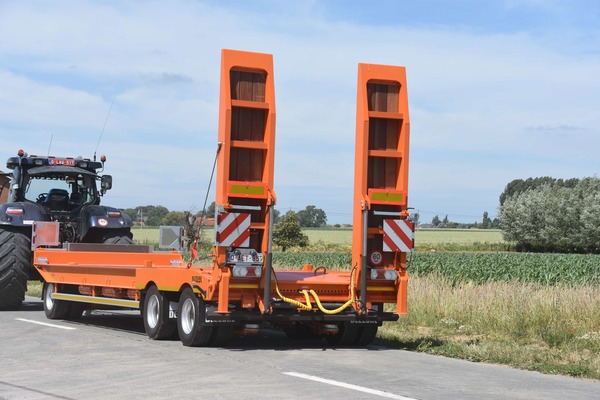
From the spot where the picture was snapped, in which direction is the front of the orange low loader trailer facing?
facing away from the viewer and to the left of the viewer
